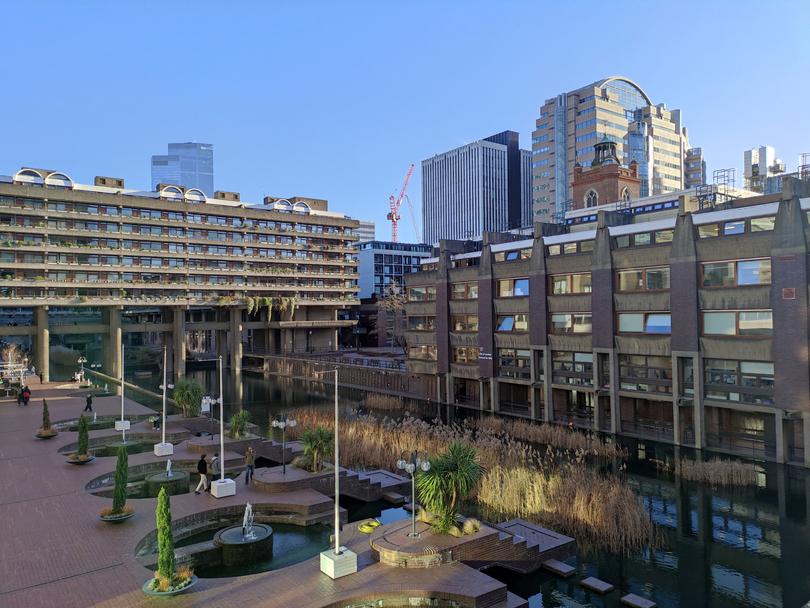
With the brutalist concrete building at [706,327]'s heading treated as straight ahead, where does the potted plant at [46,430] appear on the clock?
The potted plant is roughly at 1 o'clock from the brutalist concrete building.

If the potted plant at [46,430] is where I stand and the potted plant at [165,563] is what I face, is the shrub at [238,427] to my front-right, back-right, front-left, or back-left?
front-left

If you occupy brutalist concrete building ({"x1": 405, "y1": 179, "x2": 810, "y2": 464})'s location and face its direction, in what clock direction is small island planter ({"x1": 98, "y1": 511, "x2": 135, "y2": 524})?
The small island planter is roughly at 12 o'clock from the brutalist concrete building.

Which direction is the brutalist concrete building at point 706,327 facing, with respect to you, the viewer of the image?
facing the viewer and to the left of the viewer

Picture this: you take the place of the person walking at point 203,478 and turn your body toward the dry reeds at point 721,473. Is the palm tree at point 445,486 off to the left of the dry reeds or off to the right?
right

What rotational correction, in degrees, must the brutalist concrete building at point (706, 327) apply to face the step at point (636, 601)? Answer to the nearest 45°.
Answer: approximately 45° to its left

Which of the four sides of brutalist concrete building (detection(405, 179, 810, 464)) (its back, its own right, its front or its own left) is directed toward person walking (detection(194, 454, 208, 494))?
front

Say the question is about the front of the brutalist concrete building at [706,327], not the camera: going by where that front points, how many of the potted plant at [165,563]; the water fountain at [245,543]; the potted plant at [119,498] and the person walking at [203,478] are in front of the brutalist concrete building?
4

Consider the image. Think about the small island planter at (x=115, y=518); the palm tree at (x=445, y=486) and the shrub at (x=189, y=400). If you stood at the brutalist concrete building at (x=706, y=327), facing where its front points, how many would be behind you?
0

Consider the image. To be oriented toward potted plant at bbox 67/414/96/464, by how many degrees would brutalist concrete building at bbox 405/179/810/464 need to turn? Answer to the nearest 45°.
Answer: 0° — it already faces it

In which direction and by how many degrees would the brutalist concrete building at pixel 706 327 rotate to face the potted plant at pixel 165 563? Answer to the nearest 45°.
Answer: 0° — it already faces it

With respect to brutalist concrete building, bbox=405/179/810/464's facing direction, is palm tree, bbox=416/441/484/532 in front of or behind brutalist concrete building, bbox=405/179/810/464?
in front

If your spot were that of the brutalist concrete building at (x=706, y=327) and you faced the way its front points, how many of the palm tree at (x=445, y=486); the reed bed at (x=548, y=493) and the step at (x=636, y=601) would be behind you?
0

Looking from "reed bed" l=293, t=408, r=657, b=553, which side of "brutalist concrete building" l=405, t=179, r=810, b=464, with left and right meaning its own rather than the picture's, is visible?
front

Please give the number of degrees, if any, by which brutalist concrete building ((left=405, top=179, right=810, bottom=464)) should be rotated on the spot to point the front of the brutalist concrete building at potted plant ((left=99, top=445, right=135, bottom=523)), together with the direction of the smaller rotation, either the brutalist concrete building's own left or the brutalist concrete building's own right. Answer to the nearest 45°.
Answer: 0° — it already faces it

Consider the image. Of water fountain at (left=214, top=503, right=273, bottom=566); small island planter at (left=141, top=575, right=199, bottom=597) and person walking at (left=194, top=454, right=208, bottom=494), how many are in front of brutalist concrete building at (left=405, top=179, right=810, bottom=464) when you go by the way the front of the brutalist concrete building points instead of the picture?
3
